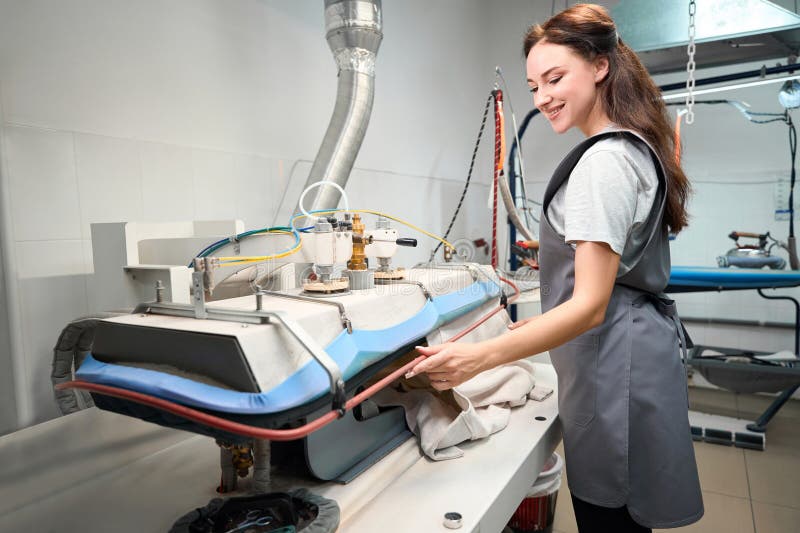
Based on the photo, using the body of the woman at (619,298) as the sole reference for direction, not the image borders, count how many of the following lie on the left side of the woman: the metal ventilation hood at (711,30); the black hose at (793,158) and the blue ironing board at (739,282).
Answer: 0

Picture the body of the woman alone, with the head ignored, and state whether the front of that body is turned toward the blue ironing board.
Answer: no

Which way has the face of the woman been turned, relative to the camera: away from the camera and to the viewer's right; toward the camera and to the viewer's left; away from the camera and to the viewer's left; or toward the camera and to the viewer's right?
toward the camera and to the viewer's left

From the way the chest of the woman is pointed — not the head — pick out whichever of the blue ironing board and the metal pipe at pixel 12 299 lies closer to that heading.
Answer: the metal pipe

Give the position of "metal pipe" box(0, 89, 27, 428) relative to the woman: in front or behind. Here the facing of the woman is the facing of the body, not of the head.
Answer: in front

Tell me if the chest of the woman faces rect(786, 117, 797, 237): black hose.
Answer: no

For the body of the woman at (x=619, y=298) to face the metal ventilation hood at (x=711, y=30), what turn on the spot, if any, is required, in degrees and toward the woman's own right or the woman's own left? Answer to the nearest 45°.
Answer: approximately 90° to the woman's own right

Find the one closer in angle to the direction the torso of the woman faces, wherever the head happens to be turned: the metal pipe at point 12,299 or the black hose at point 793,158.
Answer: the metal pipe

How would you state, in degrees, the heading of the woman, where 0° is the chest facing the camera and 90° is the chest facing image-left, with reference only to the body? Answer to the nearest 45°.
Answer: approximately 90°
